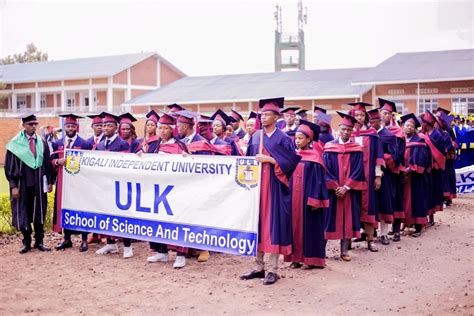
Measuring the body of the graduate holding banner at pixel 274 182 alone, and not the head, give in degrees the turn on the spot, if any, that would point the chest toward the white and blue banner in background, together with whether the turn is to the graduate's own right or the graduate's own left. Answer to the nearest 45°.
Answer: approximately 180°

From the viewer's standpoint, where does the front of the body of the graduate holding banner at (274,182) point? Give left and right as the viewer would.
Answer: facing the viewer and to the left of the viewer

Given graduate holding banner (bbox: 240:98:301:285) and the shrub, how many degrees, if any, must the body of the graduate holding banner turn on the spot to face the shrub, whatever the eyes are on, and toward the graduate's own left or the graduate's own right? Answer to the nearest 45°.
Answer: approximately 90° to the graduate's own right

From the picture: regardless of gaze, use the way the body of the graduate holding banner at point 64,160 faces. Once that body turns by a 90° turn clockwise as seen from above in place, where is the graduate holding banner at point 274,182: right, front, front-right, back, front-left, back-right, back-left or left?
back-left

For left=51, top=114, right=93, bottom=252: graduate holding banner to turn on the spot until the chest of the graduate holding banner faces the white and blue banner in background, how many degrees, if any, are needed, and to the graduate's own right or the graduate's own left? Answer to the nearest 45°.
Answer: approximately 90° to the graduate's own left

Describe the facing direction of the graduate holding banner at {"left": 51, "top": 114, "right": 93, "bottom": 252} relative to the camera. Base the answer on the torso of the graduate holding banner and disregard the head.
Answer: toward the camera

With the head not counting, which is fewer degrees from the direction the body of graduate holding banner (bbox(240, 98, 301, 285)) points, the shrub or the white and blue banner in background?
the shrub
